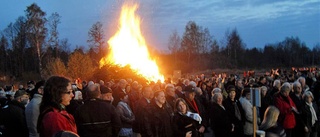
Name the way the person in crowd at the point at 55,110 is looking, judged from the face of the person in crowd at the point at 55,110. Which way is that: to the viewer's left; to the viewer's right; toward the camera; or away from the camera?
to the viewer's right

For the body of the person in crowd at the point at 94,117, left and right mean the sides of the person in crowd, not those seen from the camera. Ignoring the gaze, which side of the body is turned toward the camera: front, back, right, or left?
back

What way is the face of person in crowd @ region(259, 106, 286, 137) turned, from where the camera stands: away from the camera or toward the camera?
away from the camera

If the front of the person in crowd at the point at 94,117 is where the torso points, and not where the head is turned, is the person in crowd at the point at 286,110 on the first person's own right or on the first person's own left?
on the first person's own right

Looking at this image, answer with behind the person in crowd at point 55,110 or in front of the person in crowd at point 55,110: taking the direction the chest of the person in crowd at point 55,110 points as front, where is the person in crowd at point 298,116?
in front

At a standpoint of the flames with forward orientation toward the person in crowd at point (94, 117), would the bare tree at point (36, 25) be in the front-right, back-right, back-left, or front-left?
back-right

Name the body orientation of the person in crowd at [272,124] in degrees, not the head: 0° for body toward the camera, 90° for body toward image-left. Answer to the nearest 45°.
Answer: approximately 135°

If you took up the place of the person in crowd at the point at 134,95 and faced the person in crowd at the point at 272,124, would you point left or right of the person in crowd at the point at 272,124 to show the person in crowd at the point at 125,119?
right

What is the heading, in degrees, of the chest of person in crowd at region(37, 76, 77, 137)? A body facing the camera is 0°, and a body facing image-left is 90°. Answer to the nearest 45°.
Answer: approximately 270°
